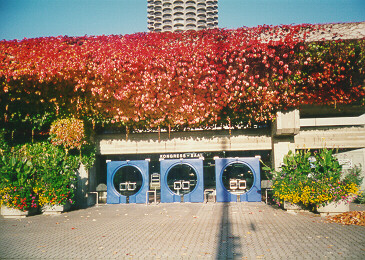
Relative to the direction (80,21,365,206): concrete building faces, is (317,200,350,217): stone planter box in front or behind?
in front

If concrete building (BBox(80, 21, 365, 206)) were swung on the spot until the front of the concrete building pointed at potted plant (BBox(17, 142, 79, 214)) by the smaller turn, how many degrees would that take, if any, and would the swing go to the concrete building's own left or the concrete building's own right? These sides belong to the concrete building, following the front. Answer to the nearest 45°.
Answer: approximately 45° to the concrete building's own right

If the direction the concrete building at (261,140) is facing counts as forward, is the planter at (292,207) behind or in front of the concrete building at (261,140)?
in front

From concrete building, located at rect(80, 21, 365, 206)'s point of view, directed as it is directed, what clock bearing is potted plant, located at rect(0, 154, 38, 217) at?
The potted plant is roughly at 2 o'clock from the concrete building.

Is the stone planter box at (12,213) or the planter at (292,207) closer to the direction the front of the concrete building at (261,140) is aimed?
the planter

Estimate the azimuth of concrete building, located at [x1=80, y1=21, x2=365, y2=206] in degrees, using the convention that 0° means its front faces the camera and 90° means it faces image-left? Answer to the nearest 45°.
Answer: approximately 0°

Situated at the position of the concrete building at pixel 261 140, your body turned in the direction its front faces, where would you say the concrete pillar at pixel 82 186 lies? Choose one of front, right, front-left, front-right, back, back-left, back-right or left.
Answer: right
